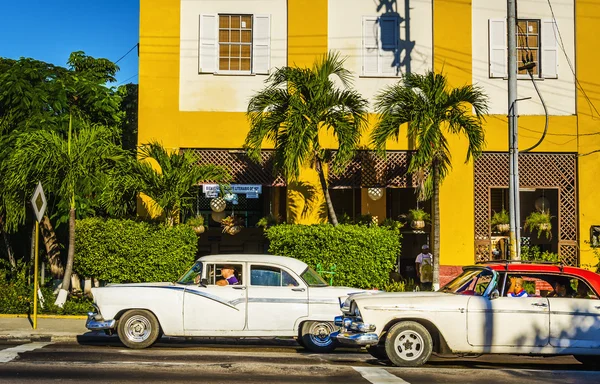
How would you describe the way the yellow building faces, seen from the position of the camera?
facing the viewer

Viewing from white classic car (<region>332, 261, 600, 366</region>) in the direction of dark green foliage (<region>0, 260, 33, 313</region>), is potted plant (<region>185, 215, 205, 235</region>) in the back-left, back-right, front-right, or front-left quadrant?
front-right

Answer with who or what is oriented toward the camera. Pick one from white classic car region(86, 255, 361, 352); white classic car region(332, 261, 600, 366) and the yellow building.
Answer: the yellow building

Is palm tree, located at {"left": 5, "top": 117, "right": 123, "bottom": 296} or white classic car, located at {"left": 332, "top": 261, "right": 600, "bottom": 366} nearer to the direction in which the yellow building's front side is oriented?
the white classic car

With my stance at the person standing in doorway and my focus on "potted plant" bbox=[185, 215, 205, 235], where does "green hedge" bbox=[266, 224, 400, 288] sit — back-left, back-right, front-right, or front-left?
front-left

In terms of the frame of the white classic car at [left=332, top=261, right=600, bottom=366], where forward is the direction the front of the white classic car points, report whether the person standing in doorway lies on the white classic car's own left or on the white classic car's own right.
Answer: on the white classic car's own right

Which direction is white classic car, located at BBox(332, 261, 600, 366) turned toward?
to the viewer's left

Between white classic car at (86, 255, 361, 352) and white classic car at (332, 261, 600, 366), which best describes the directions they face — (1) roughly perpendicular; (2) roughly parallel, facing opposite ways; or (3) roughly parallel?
roughly parallel

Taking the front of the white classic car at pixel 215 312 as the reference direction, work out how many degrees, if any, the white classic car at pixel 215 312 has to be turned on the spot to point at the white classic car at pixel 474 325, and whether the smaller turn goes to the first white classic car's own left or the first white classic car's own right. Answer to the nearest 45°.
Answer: approximately 135° to the first white classic car's own left

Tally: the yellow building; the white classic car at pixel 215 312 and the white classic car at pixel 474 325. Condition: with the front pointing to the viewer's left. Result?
2

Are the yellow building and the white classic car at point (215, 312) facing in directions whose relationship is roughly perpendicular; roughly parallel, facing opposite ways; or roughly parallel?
roughly perpendicular

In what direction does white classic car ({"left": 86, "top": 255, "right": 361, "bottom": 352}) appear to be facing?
to the viewer's left
